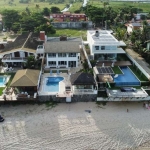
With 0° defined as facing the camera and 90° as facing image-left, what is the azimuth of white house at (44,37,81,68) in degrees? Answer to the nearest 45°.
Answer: approximately 0°

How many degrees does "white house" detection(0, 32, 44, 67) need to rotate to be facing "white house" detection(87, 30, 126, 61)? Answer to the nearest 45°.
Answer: approximately 90° to its left

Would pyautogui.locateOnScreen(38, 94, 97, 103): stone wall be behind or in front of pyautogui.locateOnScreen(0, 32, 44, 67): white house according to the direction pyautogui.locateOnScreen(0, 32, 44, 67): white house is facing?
in front

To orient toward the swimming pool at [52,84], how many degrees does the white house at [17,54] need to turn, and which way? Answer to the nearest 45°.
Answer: approximately 45° to its left

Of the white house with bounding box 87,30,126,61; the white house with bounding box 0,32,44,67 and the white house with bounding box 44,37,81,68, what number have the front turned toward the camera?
3

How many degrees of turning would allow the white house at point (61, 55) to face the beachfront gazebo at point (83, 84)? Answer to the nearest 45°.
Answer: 0° — it already faces it

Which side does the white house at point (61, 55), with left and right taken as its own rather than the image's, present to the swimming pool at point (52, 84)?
front

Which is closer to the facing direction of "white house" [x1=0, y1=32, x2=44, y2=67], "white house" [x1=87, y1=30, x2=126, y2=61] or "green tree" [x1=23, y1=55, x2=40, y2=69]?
the green tree
